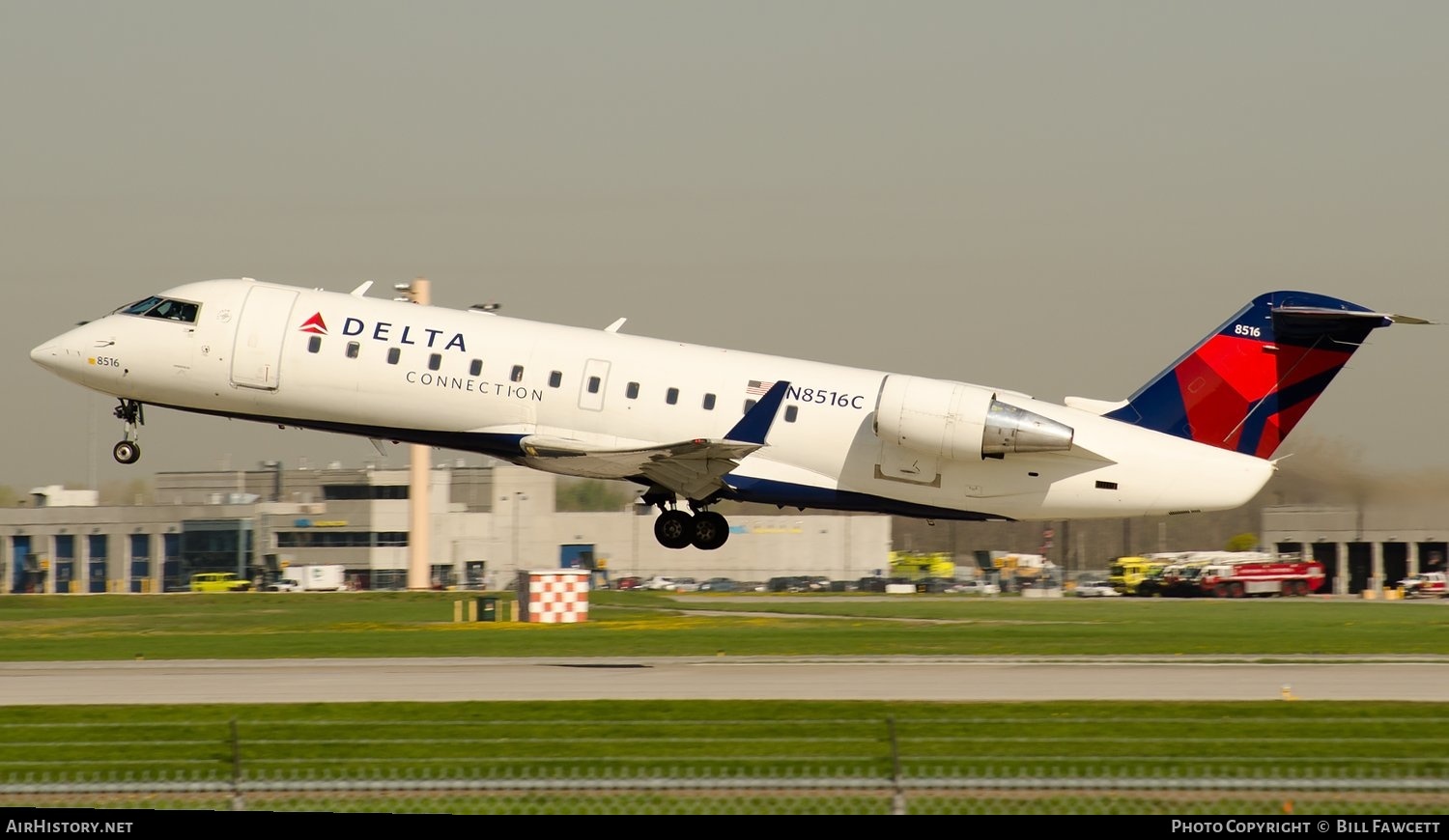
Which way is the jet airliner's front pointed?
to the viewer's left
